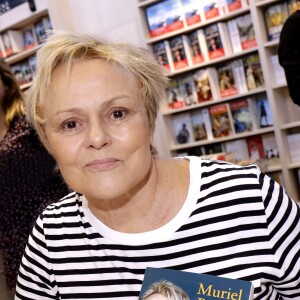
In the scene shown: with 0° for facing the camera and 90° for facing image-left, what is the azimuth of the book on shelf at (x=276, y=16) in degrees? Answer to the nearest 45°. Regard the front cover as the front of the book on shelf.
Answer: approximately 0°

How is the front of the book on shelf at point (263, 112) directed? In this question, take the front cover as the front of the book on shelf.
toward the camera

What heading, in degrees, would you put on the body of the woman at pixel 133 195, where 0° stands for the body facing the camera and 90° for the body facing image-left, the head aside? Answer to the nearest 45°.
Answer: approximately 0°

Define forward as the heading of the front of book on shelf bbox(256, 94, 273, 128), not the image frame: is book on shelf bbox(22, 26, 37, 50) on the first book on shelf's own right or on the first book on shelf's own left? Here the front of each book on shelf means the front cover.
on the first book on shelf's own right

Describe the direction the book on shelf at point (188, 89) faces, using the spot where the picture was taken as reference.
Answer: facing the viewer

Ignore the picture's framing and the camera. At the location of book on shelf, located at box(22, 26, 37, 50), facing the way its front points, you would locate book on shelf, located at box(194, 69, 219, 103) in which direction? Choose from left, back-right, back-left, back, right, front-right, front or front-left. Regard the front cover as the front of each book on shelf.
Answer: front-left

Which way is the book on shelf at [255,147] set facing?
toward the camera

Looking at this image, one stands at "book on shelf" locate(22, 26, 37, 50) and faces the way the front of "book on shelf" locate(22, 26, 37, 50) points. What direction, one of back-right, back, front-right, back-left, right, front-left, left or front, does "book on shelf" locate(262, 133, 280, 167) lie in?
front-left

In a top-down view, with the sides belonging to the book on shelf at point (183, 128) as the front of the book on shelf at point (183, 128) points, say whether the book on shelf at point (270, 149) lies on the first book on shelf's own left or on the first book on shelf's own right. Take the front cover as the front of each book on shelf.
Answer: on the first book on shelf's own left

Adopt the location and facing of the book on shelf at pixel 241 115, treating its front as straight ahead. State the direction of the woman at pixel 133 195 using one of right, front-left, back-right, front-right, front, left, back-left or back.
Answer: front
